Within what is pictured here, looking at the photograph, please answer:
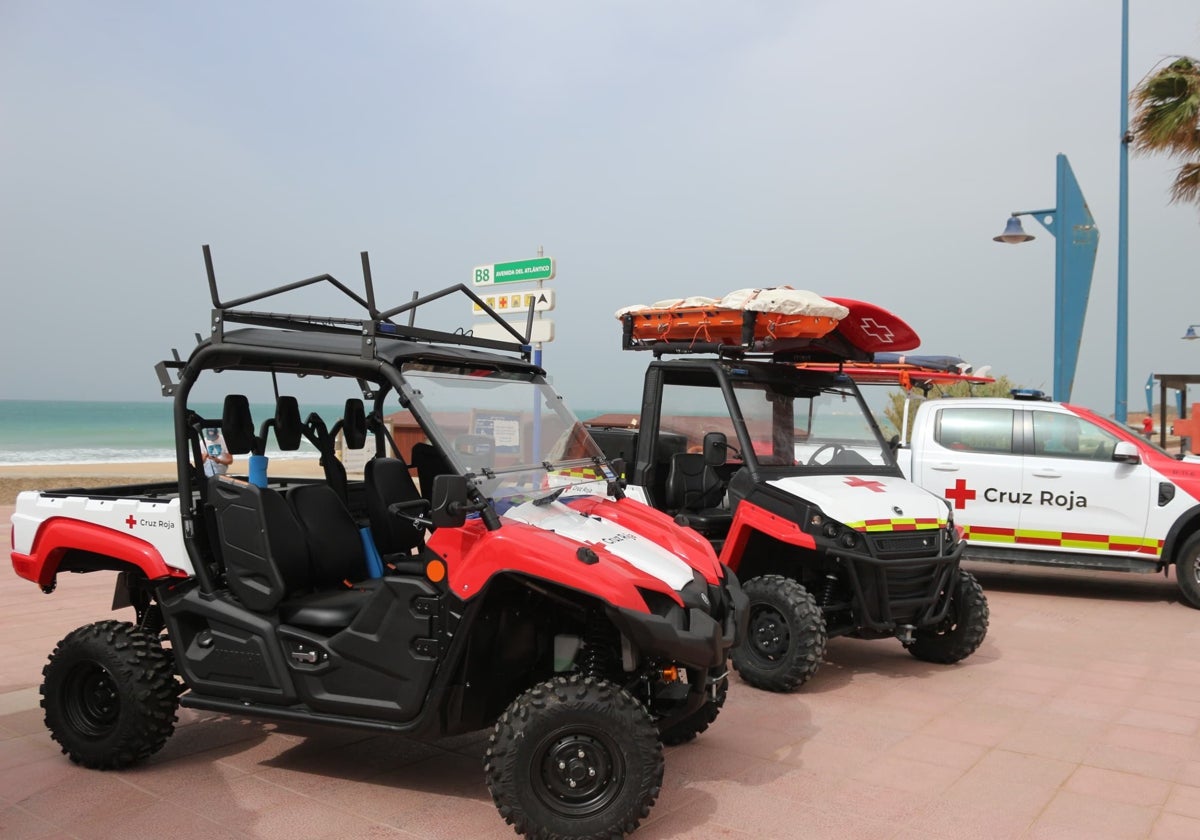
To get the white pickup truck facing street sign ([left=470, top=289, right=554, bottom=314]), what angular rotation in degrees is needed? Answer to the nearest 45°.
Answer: approximately 180°

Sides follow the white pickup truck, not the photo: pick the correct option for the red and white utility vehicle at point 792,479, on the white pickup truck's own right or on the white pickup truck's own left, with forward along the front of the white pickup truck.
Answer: on the white pickup truck's own right

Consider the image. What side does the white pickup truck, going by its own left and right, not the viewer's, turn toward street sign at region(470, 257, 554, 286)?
back

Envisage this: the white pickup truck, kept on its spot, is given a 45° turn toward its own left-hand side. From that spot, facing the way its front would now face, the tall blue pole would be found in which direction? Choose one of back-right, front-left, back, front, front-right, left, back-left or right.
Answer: front-left

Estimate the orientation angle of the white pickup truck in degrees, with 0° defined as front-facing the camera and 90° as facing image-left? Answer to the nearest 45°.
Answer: approximately 270°

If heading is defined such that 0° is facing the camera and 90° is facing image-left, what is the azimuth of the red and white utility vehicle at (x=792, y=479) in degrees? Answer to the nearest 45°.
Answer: approximately 315°
